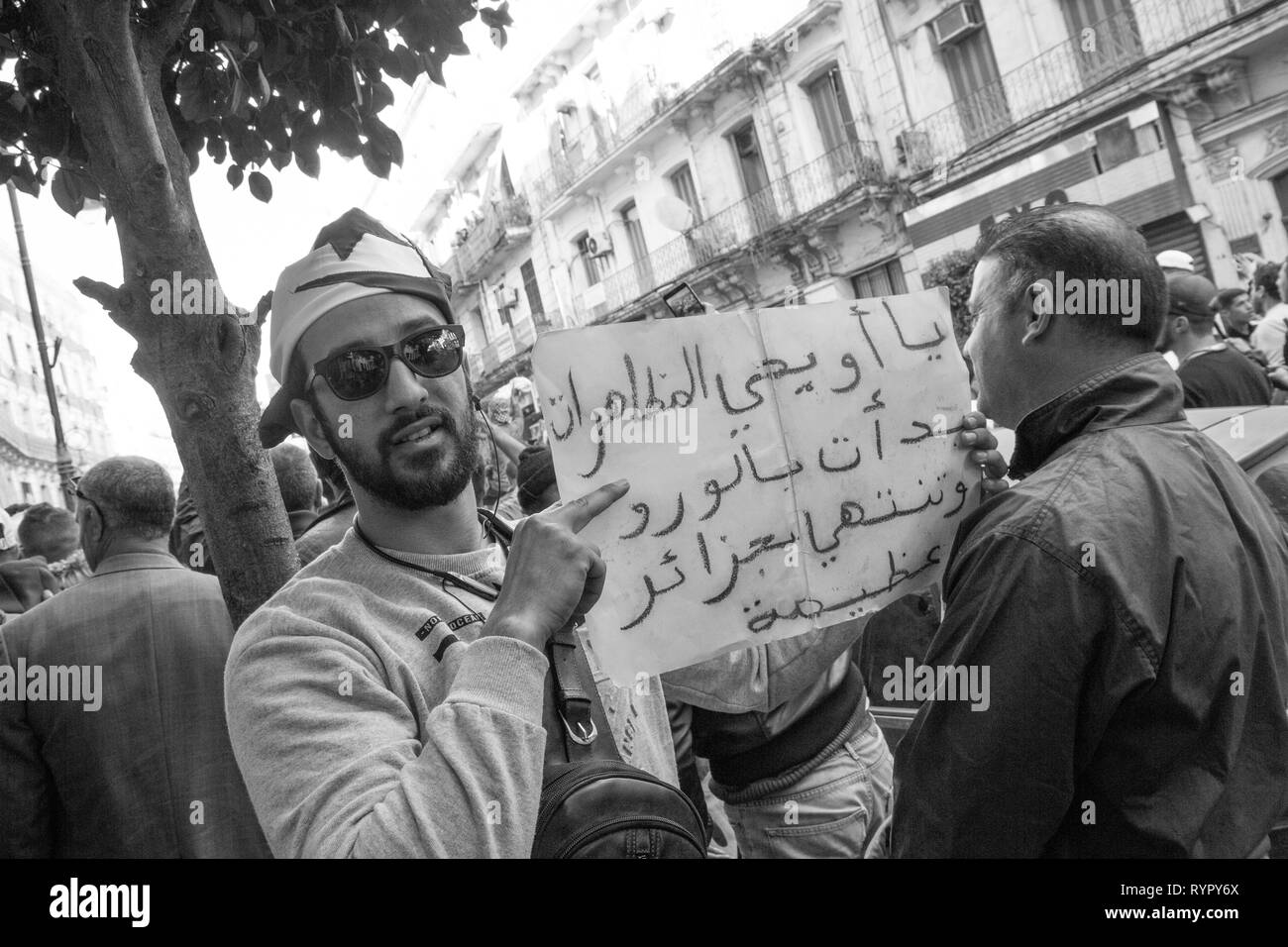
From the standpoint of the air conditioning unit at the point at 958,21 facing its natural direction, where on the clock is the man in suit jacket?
The man in suit jacket is roughly at 11 o'clock from the air conditioning unit.

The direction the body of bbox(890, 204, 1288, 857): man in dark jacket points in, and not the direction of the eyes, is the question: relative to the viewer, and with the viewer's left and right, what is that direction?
facing away from the viewer and to the left of the viewer

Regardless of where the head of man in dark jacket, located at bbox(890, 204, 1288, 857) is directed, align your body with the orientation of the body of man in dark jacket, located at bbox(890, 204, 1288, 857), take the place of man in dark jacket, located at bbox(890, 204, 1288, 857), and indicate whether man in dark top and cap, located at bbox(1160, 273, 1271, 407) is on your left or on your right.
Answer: on your right

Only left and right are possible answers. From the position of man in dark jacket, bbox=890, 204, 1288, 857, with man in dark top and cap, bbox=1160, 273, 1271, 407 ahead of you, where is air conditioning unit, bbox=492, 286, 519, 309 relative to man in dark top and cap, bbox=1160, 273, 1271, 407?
left

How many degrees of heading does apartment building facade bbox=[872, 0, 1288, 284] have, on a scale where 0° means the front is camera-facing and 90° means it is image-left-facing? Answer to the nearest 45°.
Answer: approximately 45°

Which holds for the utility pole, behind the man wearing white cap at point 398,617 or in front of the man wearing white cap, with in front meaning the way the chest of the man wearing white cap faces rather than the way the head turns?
behind

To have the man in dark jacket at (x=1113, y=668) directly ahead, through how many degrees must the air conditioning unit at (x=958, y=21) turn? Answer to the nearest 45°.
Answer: approximately 45° to its left

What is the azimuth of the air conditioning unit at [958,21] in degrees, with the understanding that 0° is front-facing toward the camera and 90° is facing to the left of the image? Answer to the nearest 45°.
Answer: approximately 45°
